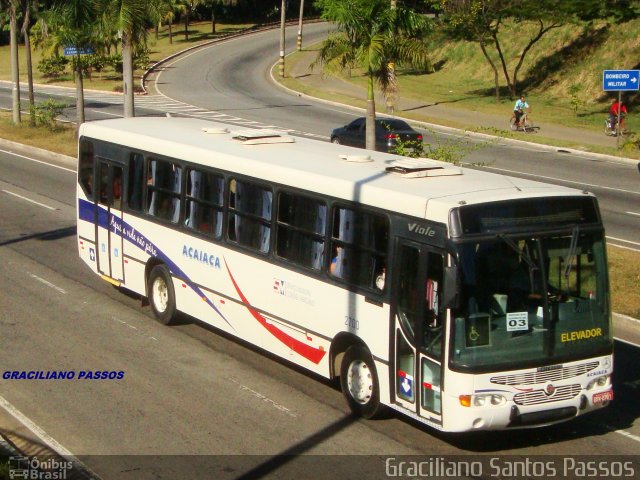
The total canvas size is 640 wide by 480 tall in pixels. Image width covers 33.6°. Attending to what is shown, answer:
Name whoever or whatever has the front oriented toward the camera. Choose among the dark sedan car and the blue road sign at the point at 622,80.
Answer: the blue road sign

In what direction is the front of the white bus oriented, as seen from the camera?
facing the viewer and to the right of the viewer

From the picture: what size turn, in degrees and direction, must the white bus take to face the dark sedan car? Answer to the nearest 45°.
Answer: approximately 135° to its left

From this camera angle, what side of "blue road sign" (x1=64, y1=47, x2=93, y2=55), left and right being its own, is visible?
front

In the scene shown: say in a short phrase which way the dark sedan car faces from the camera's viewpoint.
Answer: facing away from the viewer and to the left of the viewer

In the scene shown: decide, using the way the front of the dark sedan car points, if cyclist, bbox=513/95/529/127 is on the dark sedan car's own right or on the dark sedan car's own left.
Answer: on the dark sedan car's own right

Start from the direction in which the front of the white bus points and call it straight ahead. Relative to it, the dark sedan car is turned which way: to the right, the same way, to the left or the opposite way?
the opposite way

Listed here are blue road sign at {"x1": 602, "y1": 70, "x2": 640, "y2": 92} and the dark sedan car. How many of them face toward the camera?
1

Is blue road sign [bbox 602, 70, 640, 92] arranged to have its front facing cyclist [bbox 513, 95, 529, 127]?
no

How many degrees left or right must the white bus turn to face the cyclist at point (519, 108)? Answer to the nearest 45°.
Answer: approximately 135° to its left

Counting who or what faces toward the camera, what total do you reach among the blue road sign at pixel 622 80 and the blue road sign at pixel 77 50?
2

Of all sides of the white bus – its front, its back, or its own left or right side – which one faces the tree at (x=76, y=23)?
back

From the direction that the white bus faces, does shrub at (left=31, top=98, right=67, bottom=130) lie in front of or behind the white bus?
behind

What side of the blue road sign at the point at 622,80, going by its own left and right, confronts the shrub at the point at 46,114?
right

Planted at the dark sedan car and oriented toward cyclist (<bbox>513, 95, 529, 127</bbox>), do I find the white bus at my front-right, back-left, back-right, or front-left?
back-right
